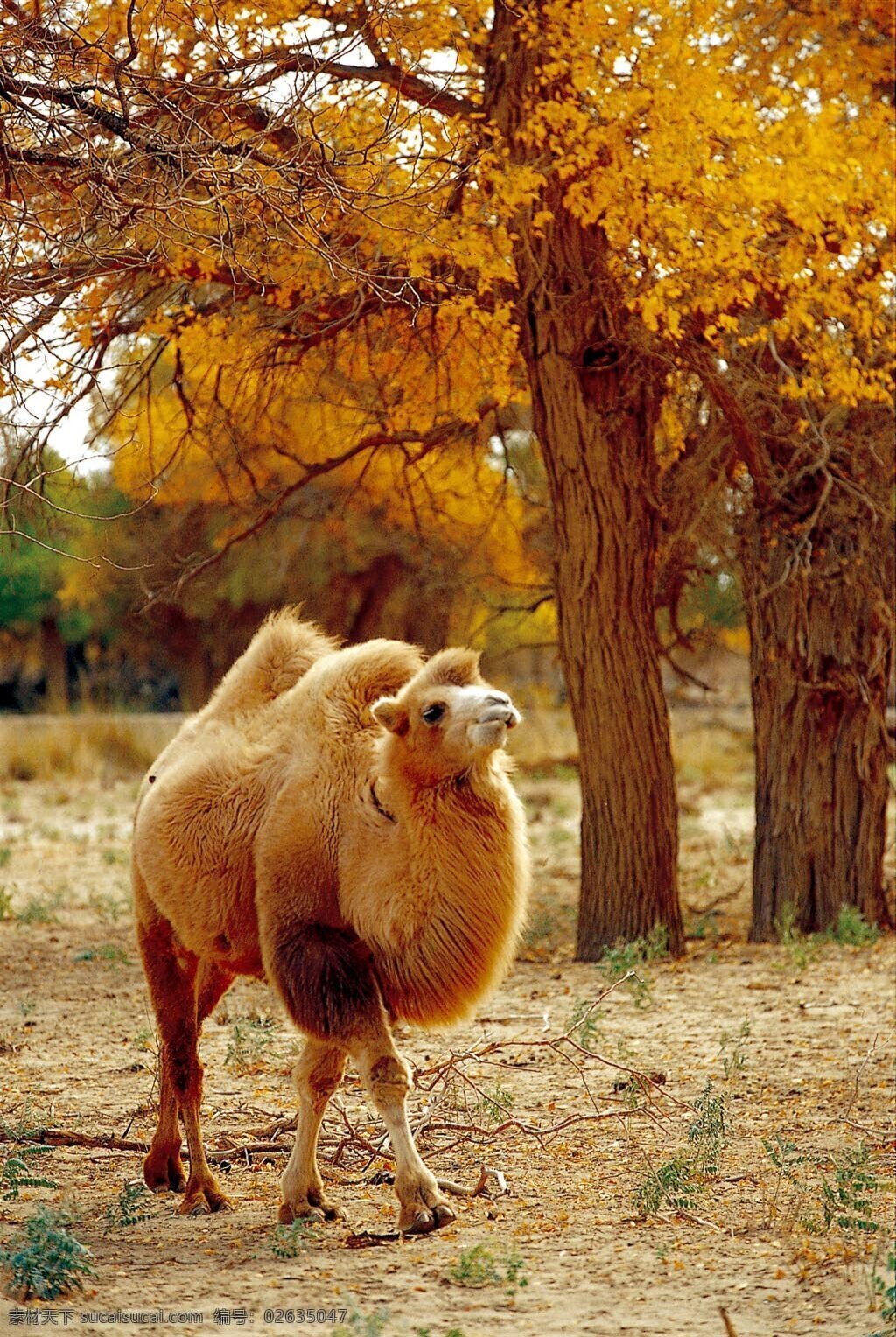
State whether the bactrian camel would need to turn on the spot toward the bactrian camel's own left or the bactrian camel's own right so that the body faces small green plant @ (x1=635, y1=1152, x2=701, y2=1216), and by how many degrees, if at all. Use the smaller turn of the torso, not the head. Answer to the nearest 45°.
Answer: approximately 45° to the bactrian camel's own left

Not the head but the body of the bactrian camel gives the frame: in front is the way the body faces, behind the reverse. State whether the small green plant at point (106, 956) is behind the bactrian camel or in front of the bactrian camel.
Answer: behind

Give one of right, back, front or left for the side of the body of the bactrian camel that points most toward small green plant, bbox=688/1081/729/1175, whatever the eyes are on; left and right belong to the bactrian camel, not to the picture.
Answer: left

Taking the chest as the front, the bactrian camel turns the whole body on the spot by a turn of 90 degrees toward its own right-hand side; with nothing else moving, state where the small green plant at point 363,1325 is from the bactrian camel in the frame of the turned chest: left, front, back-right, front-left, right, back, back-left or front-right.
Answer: front-left

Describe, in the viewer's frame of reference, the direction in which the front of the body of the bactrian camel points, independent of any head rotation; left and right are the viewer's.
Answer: facing the viewer and to the right of the viewer

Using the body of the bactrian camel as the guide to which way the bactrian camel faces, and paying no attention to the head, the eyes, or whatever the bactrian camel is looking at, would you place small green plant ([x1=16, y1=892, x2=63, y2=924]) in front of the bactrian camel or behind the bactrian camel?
behind

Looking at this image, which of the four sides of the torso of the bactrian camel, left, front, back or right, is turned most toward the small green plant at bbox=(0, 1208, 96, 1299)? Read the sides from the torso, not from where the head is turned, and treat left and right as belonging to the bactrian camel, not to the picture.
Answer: right

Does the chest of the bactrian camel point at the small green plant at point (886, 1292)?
yes

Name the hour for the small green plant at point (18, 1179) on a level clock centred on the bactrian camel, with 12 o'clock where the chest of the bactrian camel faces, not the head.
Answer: The small green plant is roughly at 5 o'clock from the bactrian camel.

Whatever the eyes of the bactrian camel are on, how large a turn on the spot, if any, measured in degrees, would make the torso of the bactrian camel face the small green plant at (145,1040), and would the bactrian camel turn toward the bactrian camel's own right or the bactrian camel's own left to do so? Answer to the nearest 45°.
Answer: approximately 135° to the bactrian camel's own left

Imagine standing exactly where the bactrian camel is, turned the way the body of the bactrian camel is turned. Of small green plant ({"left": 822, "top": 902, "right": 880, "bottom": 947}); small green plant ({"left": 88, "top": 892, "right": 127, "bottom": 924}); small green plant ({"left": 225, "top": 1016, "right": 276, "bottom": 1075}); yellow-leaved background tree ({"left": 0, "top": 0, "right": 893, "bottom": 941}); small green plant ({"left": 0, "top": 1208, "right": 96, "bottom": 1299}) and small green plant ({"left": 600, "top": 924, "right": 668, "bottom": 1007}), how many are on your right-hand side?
1
